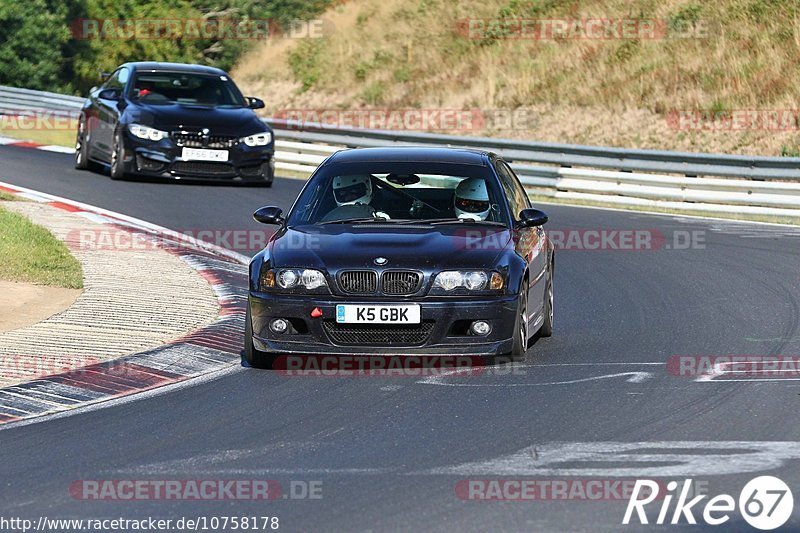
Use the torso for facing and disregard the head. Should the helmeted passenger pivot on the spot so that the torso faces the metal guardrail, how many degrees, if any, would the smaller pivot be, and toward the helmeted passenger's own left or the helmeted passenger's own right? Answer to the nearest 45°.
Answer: approximately 180°

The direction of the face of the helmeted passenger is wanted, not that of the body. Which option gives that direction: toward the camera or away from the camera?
toward the camera

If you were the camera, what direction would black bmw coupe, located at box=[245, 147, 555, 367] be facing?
facing the viewer

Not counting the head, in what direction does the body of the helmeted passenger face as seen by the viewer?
toward the camera

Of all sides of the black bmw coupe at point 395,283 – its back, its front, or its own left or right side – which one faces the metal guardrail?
back
